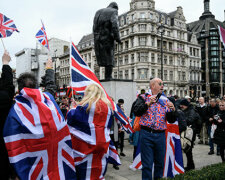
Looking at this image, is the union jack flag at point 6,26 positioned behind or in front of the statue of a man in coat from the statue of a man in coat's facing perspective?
behind

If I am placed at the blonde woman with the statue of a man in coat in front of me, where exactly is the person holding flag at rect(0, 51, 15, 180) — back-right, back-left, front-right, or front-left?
back-left

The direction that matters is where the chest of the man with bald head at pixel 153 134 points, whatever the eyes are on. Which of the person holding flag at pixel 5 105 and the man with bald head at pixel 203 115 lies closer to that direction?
the person holding flag

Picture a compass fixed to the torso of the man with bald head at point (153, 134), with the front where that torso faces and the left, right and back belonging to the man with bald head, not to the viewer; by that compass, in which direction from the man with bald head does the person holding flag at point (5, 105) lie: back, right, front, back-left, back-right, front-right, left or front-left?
front-right

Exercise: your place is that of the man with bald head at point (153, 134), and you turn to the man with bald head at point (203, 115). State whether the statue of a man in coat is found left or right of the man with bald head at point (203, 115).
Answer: left

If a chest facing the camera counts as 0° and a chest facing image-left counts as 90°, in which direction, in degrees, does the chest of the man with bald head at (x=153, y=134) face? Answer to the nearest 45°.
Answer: approximately 0°

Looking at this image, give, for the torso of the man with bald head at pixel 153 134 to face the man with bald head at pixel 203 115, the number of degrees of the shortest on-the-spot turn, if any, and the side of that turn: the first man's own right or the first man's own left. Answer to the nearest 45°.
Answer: approximately 180°

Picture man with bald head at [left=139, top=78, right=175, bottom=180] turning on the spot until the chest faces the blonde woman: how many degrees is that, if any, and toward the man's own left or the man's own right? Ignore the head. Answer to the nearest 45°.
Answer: approximately 45° to the man's own right

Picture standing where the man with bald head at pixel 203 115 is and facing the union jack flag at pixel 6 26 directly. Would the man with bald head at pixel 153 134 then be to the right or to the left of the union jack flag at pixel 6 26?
left

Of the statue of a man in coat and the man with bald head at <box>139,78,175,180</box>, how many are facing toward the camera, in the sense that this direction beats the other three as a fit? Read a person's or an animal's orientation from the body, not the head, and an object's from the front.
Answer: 1

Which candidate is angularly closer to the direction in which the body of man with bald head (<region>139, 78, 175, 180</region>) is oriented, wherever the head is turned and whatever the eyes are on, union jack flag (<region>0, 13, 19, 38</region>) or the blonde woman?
the blonde woman

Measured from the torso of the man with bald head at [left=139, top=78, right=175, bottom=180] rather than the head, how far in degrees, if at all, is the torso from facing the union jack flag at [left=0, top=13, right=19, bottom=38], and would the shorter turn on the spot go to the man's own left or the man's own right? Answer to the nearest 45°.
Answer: approximately 45° to the man's own right
